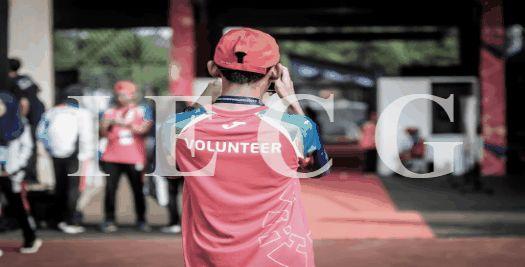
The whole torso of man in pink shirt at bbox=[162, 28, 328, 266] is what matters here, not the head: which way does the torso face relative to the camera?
away from the camera

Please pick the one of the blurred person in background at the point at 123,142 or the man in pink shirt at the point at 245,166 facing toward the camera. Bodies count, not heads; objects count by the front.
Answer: the blurred person in background

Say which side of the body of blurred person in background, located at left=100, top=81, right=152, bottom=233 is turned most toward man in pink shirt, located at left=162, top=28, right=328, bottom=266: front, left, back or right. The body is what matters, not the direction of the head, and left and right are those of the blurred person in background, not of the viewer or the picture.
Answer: front

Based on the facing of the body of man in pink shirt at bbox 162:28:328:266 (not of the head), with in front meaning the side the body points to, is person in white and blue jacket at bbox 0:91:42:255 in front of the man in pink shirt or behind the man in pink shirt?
in front

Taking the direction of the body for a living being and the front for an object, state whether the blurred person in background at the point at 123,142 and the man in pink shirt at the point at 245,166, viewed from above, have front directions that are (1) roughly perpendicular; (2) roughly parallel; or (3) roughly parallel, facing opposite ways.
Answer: roughly parallel, facing opposite ways

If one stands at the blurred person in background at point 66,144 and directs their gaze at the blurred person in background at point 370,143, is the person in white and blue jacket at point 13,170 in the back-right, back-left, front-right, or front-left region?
back-right

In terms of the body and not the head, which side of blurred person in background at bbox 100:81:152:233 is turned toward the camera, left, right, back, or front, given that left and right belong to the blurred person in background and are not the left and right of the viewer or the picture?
front

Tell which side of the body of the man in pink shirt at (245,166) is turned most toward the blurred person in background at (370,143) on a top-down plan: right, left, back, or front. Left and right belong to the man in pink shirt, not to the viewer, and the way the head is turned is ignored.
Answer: front

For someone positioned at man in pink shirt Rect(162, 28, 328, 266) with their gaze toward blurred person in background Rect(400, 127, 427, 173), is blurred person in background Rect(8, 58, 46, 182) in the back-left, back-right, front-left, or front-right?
front-left

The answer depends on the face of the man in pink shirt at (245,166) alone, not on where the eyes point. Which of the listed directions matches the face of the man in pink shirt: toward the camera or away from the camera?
away from the camera

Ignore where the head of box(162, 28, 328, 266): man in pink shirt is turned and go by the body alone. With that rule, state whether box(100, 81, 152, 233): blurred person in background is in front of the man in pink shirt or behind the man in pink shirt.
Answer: in front

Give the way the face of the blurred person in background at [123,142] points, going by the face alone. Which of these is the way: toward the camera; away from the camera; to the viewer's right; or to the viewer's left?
toward the camera

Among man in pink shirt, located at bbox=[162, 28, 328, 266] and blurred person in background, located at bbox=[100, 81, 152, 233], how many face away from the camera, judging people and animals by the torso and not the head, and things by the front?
1
